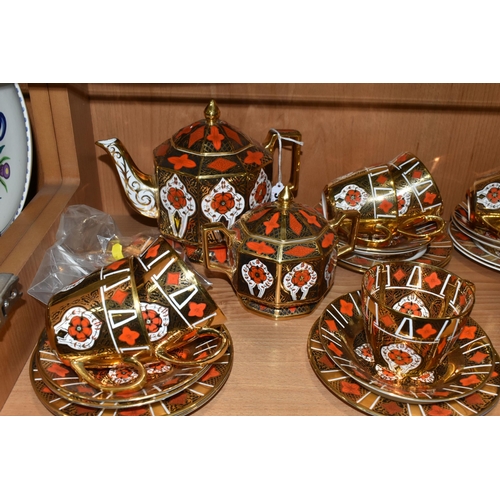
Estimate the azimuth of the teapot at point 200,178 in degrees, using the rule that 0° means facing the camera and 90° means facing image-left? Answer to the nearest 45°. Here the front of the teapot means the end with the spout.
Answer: approximately 90°
